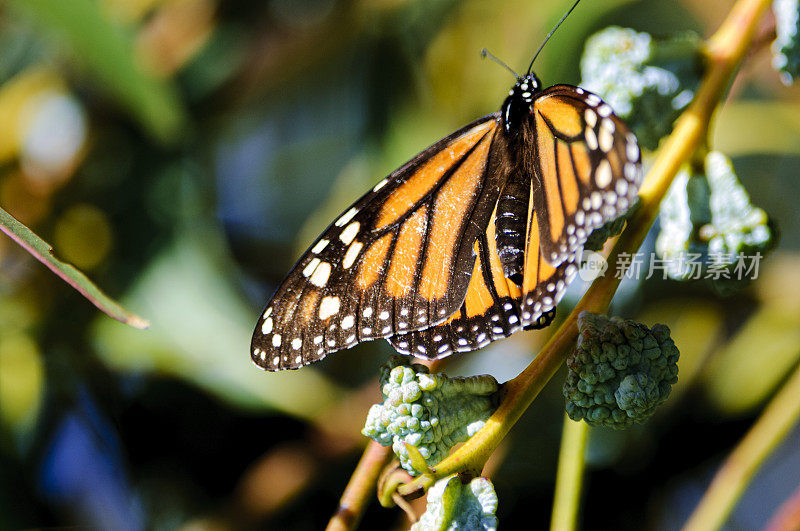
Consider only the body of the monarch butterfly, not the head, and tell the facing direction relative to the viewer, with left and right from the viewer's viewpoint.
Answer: facing away from the viewer

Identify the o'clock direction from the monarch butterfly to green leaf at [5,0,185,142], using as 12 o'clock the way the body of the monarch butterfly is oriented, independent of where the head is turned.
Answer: The green leaf is roughly at 10 o'clock from the monarch butterfly.
